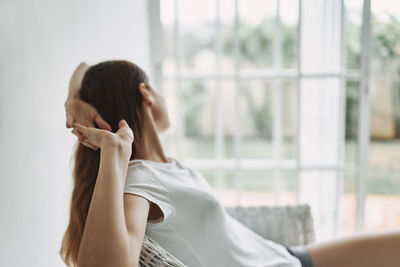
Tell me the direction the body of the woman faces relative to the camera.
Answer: to the viewer's right

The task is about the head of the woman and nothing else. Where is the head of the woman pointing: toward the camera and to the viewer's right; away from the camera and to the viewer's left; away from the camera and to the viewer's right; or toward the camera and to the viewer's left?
away from the camera and to the viewer's right
